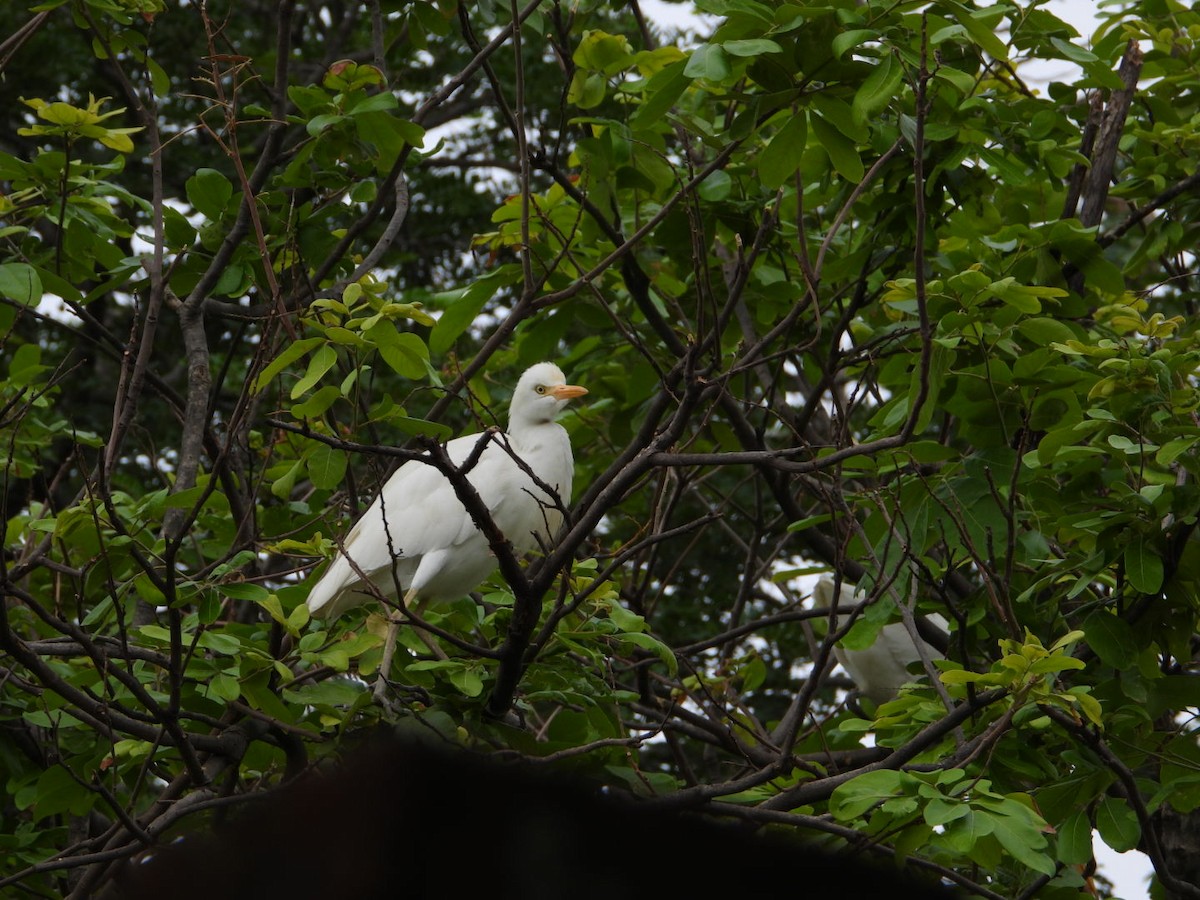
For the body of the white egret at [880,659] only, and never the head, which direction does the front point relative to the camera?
to the viewer's left
